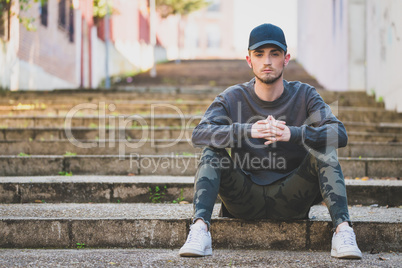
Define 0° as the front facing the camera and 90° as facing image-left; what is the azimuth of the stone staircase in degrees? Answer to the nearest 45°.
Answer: approximately 0°

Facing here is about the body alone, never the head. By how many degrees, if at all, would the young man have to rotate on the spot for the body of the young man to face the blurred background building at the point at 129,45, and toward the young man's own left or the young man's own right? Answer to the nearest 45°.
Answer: approximately 180°

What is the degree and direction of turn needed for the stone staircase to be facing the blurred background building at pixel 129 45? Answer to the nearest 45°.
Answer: approximately 180°
